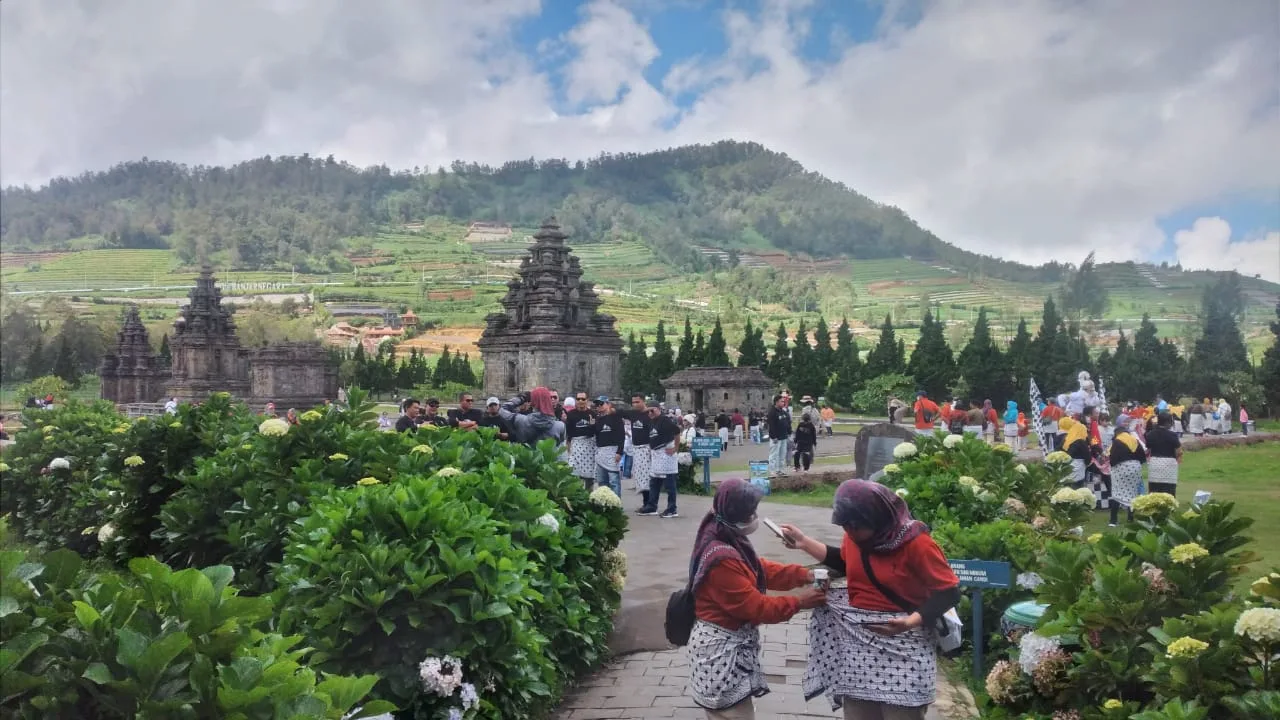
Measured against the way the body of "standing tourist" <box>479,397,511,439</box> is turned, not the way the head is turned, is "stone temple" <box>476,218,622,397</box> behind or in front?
behind

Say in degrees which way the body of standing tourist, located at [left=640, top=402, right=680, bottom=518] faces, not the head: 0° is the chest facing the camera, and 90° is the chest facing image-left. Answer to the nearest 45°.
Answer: approximately 45°

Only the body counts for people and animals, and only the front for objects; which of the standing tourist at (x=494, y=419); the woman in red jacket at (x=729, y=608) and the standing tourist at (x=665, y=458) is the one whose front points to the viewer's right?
the woman in red jacket

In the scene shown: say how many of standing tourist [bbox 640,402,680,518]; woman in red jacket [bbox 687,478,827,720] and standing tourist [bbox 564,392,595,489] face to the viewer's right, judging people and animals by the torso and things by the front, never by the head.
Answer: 1

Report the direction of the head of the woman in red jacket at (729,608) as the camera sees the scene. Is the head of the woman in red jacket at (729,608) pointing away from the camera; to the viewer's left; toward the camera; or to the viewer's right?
to the viewer's right

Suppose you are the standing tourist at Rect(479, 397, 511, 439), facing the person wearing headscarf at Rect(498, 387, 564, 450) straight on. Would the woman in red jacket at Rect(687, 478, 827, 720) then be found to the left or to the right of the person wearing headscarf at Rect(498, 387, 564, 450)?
right

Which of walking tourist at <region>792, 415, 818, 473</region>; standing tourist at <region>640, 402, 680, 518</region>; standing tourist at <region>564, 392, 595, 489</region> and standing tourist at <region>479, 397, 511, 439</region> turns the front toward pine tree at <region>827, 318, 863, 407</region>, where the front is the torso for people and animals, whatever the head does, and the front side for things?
walking tourist at <region>792, 415, 818, 473</region>

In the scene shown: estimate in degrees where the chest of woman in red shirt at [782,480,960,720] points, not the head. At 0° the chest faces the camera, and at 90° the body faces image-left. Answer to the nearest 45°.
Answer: approximately 45°

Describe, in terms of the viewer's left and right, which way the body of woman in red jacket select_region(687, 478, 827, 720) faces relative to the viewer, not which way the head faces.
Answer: facing to the right of the viewer

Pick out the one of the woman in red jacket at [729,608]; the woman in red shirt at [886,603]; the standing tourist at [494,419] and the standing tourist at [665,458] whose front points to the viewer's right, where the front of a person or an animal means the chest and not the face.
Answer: the woman in red jacket at [729,608]

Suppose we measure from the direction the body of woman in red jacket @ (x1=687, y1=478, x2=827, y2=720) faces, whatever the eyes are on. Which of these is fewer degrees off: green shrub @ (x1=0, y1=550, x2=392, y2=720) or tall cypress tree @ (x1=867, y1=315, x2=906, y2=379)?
the tall cypress tree

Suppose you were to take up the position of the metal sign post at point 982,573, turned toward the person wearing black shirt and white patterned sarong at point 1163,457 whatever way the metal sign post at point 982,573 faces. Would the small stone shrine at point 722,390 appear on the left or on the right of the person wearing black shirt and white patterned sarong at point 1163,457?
left

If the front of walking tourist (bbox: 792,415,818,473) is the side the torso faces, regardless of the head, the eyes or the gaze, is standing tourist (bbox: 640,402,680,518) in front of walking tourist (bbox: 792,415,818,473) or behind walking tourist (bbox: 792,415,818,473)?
behind

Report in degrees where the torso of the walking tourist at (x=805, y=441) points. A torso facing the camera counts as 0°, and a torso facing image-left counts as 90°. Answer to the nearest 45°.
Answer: approximately 180°

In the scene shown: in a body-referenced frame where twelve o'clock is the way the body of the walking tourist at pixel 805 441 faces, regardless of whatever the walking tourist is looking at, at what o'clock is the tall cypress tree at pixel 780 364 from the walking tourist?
The tall cypress tree is roughly at 12 o'clock from the walking tourist.

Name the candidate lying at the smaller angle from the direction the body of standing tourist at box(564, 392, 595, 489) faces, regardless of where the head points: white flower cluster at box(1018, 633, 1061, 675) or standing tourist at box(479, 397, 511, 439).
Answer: the white flower cluster
